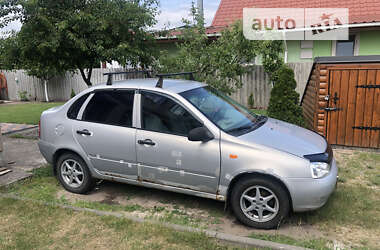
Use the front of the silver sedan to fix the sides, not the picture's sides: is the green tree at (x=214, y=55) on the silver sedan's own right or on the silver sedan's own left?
on the silver sedan's own left

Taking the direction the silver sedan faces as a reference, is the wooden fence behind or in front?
behind

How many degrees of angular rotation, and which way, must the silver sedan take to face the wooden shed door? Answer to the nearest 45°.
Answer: approximately 90° to its left

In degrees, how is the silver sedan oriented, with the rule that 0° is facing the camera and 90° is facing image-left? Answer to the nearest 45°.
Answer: approximately 315°

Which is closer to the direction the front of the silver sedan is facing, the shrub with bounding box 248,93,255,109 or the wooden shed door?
the wooden shed door
